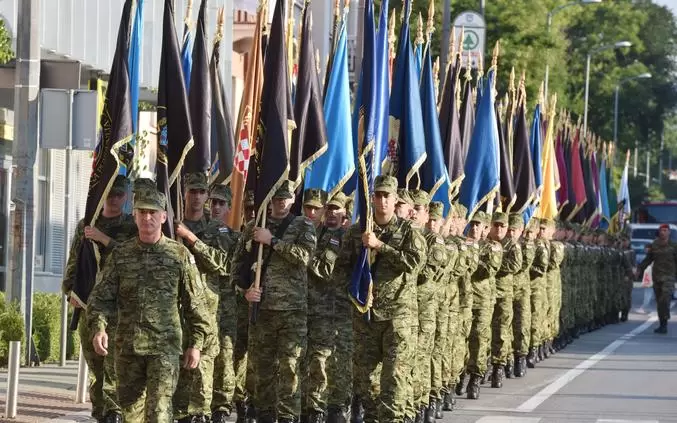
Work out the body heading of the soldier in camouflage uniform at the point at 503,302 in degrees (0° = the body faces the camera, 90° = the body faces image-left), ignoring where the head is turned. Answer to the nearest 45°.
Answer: approximately 45°

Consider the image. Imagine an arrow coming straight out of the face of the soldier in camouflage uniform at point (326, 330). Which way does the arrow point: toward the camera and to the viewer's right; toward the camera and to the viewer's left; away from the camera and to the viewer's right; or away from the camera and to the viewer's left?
toward the camera and to the viewer's left

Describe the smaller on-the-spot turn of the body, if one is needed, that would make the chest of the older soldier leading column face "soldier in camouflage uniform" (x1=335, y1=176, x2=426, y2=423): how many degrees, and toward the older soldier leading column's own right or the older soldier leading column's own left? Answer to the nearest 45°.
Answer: approximately 135° to the older soldier leading column's own left

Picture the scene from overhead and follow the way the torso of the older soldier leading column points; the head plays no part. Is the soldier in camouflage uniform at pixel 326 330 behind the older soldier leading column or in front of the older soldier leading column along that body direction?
behind

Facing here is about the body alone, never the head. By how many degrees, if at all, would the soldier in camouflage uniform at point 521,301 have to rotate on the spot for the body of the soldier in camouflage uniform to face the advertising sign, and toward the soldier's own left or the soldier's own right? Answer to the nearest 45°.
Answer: approximately 180°

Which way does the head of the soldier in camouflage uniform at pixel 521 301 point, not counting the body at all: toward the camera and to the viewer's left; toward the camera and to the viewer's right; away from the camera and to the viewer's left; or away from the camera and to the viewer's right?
toward the camera and to the viewer's left

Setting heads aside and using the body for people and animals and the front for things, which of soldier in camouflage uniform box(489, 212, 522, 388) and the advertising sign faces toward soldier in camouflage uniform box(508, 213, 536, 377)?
the advertising sign

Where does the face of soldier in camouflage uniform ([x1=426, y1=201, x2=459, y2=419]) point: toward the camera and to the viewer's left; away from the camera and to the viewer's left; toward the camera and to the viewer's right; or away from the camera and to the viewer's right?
toward the camera and to the viewer's left

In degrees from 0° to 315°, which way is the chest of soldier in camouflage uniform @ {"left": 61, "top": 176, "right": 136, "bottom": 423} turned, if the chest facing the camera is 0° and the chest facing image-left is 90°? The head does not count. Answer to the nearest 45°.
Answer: approximately 0°
